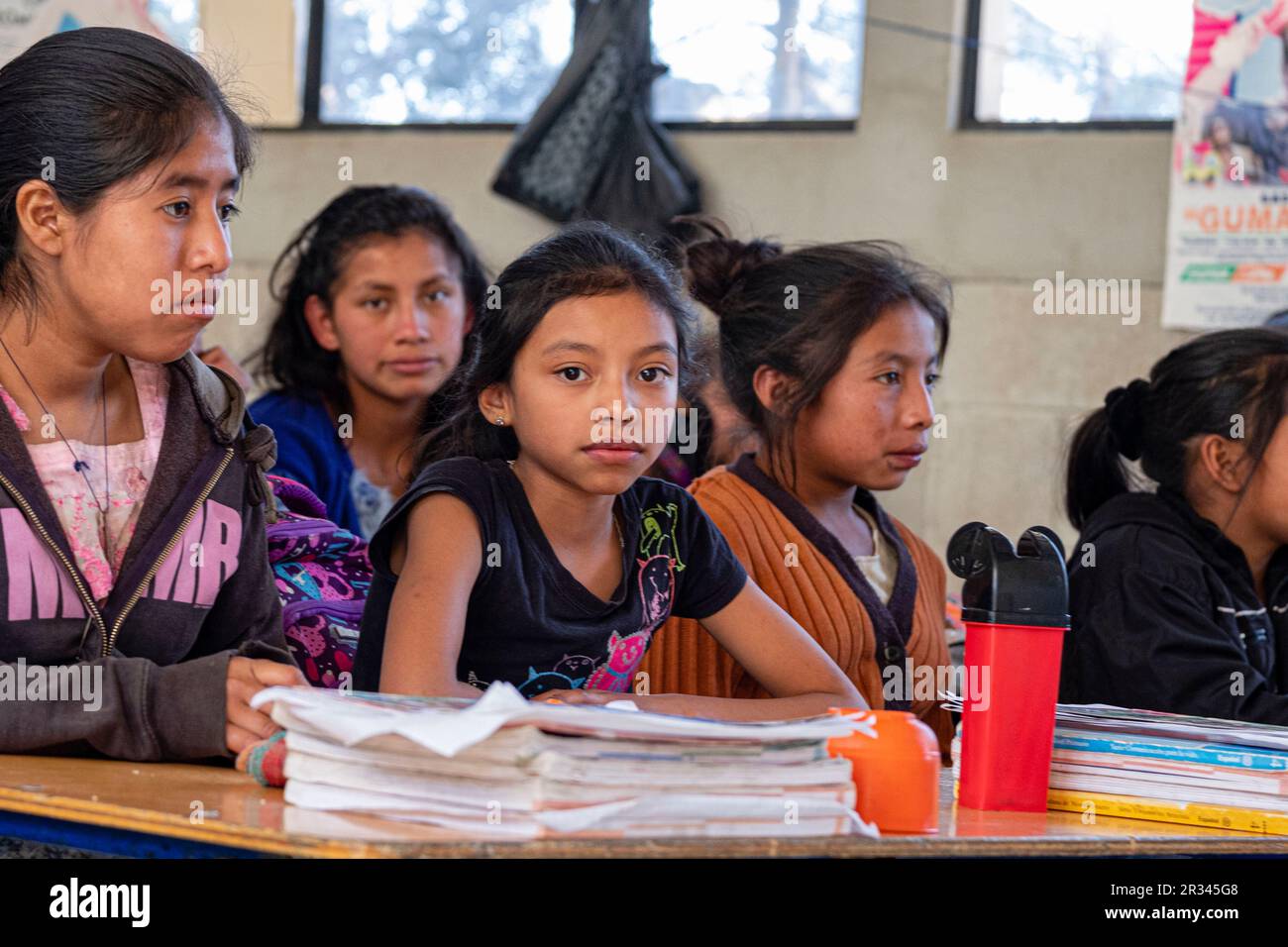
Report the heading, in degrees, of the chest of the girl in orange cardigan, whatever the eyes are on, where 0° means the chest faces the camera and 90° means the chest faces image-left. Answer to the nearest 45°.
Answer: approximately 315°

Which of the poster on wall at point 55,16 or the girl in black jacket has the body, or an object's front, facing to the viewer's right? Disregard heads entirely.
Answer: the girl in black jacket

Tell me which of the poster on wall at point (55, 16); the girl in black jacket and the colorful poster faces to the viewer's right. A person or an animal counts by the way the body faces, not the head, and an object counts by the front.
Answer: the girl in black jacket

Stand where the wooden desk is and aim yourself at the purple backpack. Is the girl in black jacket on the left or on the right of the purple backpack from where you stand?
right

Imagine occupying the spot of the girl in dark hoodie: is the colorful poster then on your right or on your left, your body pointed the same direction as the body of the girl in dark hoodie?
on your left

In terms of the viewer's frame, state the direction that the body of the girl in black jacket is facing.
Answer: to the viewer's right

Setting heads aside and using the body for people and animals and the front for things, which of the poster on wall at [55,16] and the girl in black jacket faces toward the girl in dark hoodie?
the poster on wall

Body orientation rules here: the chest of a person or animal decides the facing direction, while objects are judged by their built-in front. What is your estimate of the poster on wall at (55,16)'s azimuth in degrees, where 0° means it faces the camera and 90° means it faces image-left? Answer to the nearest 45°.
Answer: approximately 0°

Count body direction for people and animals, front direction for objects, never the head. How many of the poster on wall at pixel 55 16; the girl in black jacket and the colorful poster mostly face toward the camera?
2
